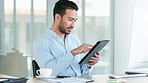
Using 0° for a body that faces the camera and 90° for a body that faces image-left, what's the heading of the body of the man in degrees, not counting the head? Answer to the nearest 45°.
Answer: approximately 315°
